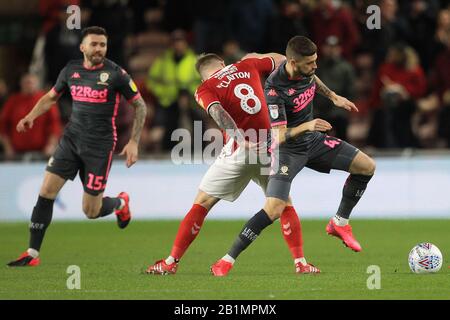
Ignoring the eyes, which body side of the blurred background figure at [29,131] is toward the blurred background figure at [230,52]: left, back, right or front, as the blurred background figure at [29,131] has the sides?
left

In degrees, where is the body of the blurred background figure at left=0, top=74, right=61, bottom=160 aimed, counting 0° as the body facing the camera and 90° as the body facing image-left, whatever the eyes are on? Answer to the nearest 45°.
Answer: approximately 0°

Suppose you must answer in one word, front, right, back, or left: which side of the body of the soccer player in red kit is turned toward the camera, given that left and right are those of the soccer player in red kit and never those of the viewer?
back

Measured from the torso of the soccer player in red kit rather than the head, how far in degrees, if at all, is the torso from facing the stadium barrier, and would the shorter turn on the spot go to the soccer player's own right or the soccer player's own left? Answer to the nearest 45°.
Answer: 0° — they already face it

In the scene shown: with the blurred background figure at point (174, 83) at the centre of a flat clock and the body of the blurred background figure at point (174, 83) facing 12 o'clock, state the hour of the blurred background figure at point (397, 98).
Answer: the blurred background figure at point (397, 98) is roughly at 9 o'clock from the blurred background figure at point (174, 83).

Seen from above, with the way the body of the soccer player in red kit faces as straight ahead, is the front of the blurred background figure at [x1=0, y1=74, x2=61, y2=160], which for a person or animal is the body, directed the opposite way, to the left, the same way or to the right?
the opposite way

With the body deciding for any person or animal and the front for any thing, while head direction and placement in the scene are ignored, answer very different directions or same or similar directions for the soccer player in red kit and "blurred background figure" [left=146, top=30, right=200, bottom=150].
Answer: very different directions

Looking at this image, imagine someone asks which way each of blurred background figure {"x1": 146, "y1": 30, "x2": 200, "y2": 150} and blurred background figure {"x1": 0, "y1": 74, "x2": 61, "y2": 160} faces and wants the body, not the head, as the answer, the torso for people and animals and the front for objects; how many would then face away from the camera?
0

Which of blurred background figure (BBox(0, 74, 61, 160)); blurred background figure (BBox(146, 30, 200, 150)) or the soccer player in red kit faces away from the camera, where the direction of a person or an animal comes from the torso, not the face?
the soccer player in red kit

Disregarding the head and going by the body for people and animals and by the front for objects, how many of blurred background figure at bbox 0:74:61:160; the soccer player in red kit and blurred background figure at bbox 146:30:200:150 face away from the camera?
1

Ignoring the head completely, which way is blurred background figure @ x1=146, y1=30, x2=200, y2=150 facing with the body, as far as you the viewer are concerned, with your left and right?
facing the viewer

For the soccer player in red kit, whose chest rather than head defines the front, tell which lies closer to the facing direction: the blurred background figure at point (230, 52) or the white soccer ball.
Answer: the blurred background figure

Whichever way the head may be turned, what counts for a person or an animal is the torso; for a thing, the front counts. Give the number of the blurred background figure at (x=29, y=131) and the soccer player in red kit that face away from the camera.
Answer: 1
